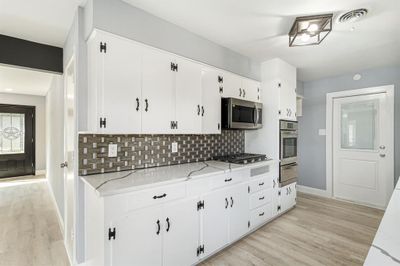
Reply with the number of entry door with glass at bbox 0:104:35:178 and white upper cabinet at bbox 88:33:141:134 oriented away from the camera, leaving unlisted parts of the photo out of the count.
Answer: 0

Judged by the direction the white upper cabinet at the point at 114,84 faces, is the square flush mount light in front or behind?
in front

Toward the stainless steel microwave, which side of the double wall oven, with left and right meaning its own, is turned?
right

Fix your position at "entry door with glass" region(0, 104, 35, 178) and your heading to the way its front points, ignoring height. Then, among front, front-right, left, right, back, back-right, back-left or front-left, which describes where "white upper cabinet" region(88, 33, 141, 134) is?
front

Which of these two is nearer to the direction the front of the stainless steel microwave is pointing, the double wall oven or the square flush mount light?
the square flush mount light

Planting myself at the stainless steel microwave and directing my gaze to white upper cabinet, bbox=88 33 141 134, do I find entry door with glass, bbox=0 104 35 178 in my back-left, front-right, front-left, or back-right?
front-right

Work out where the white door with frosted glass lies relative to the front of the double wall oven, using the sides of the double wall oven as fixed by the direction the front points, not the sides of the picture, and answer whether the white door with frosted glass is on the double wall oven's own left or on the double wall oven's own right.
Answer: on the double wall oven's own left

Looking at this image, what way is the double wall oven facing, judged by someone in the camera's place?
facing the viewer and to the right of the viewer

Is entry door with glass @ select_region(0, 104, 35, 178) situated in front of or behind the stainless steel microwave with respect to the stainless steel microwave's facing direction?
behind

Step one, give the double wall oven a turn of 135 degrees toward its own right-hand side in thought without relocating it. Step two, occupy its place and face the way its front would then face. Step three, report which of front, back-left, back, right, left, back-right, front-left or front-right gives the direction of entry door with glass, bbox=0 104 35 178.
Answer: front

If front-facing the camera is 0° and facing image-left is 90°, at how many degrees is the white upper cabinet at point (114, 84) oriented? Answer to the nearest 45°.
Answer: approximately 315°

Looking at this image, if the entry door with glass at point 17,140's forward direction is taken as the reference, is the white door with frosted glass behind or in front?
in front

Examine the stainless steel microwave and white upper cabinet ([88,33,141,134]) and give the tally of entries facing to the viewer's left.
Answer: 0

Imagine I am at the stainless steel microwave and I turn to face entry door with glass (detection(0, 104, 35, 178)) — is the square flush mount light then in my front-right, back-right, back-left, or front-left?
back-left
